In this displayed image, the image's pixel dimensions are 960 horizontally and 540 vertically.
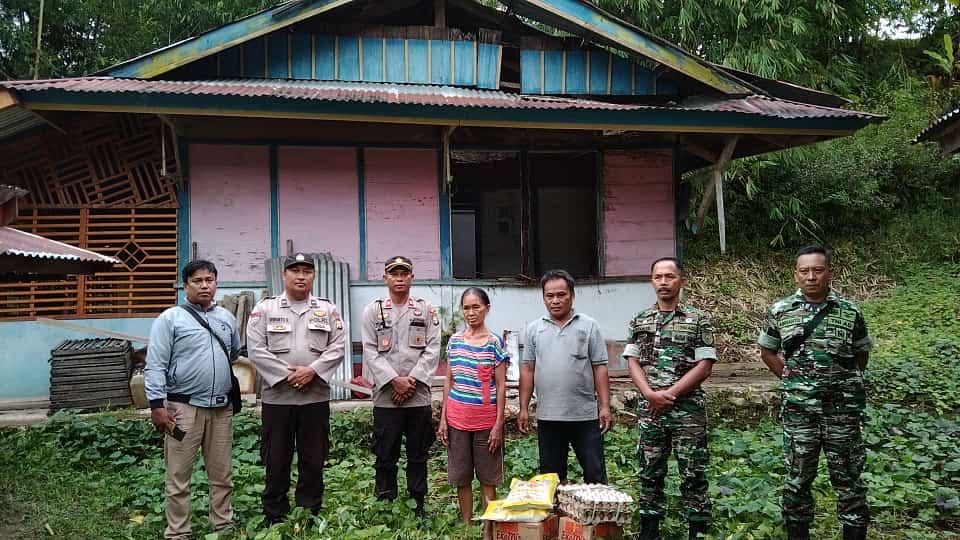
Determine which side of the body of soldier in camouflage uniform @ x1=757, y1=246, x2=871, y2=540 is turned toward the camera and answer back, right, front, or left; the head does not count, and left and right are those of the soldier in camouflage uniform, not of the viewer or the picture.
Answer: front

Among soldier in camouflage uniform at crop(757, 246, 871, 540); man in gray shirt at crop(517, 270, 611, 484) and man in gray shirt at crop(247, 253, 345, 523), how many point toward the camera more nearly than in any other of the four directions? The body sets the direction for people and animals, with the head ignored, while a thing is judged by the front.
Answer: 3

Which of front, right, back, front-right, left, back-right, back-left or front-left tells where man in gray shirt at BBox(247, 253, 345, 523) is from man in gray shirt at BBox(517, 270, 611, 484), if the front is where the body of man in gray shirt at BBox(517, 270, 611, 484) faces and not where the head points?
right

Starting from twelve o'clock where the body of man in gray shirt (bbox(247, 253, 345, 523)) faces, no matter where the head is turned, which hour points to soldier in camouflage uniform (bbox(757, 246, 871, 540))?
The soldier in camouflage uniform is roughly at 10 o'clock from the man in gray shirt.

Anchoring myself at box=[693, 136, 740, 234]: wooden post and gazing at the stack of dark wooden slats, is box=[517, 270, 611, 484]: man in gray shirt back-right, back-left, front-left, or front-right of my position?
front-left

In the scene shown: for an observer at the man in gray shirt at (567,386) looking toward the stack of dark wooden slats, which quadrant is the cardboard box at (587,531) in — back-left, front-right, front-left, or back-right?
back-left

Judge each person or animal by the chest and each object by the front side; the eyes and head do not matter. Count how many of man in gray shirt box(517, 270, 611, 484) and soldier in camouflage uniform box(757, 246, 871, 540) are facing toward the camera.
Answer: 2

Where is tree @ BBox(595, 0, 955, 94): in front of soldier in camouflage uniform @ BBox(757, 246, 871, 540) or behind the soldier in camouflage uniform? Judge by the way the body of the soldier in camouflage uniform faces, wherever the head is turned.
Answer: behind

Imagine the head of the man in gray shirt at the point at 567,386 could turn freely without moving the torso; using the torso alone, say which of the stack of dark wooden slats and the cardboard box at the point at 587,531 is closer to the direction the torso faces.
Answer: the cardboard box

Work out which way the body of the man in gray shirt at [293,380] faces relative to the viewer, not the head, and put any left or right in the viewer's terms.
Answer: facing the viewer

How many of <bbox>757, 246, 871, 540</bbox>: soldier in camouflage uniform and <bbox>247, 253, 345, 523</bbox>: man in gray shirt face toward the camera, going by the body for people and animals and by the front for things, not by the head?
2
